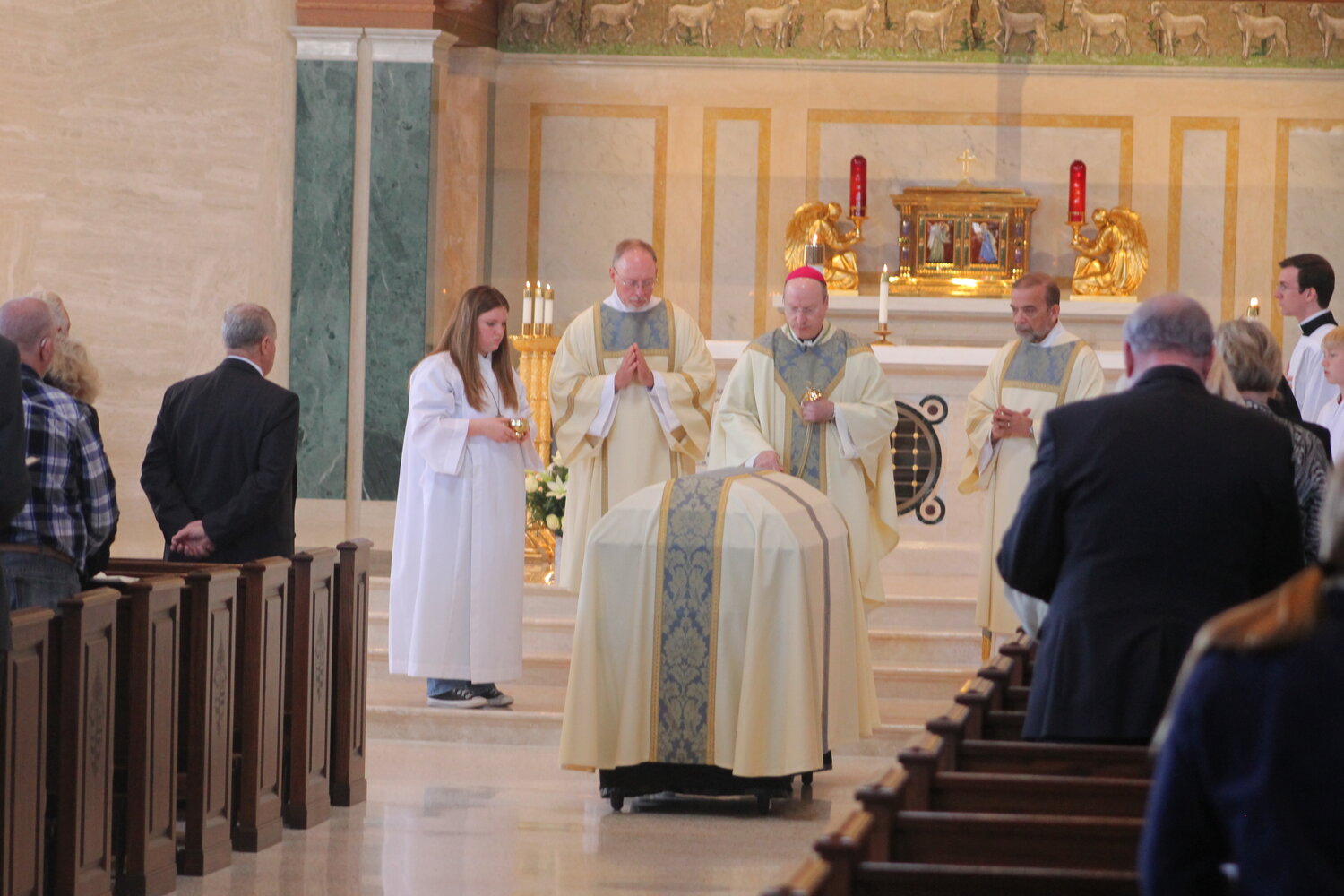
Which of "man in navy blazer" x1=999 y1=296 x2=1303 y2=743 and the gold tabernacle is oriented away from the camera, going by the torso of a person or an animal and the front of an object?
the man in navy blazer

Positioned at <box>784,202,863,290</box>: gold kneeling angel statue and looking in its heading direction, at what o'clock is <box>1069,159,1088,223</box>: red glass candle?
The red glass candle is roughly at 12 o'clock from the gold kneeling angel statue.

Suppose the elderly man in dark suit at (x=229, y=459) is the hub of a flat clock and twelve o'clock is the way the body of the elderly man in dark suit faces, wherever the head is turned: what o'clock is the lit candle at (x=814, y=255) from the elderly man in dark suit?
The lit candle is roughly at 12 o'clock from the elderly man in dark suit.

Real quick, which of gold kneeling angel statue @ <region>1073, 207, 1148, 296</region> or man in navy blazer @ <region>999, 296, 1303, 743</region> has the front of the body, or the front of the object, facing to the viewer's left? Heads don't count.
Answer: the gold kneeling angel statue

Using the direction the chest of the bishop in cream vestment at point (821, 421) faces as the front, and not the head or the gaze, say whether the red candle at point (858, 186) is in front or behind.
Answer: behind

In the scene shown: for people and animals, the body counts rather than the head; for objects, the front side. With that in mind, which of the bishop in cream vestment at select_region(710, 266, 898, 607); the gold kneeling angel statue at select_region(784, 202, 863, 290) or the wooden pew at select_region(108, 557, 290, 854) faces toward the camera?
the bishop in cream vestment

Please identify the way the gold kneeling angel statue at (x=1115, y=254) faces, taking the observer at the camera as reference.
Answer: facing to the left of the viewer

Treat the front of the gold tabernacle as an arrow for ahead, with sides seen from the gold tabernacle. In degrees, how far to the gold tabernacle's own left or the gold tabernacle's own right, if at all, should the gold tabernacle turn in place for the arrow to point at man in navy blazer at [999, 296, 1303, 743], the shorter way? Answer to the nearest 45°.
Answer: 0° — it already faces them

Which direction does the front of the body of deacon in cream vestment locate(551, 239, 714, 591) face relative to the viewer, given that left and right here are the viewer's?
facing the viewer

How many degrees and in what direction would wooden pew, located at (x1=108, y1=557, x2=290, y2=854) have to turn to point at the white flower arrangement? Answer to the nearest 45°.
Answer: approximately 45° to its right

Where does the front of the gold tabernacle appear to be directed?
toward the camera

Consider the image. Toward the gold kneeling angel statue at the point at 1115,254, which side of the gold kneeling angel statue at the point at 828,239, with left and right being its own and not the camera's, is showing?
front

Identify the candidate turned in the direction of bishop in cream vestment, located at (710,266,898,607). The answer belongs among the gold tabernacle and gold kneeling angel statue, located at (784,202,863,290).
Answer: the gold tabernacle

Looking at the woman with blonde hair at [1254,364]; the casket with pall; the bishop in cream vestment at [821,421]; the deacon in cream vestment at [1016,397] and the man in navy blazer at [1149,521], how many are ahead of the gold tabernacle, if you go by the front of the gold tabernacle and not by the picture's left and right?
5

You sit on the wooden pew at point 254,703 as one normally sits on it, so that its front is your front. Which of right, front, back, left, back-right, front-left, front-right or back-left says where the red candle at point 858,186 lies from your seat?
front-right

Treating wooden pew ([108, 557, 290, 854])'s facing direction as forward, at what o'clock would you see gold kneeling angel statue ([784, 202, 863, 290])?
The gold kneeling angel statue is roughly at 1 o'clock from the wooden pew.

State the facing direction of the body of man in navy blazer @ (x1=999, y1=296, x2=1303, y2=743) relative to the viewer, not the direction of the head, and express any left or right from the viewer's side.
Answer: facing away from the viewer

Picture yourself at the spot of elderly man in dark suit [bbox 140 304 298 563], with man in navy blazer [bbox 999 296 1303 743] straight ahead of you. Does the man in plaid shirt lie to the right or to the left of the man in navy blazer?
right

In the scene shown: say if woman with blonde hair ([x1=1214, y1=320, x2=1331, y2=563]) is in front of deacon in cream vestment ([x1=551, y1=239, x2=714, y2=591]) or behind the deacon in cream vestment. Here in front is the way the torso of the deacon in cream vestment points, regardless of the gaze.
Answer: in front

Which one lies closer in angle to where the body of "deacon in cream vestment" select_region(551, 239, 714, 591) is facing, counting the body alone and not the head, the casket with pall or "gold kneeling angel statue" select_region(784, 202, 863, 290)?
the casket with pall

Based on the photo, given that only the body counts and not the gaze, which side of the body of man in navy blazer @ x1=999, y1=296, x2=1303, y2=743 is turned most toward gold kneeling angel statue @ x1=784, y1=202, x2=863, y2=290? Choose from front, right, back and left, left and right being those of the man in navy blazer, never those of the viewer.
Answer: front

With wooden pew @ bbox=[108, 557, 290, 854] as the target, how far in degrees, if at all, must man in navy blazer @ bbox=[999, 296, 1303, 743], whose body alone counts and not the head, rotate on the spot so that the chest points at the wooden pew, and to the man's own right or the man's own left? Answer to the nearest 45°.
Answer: approximately 45° to the man's own left
